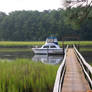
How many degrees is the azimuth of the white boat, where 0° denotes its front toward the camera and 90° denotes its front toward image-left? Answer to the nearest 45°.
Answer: approximately 90°
